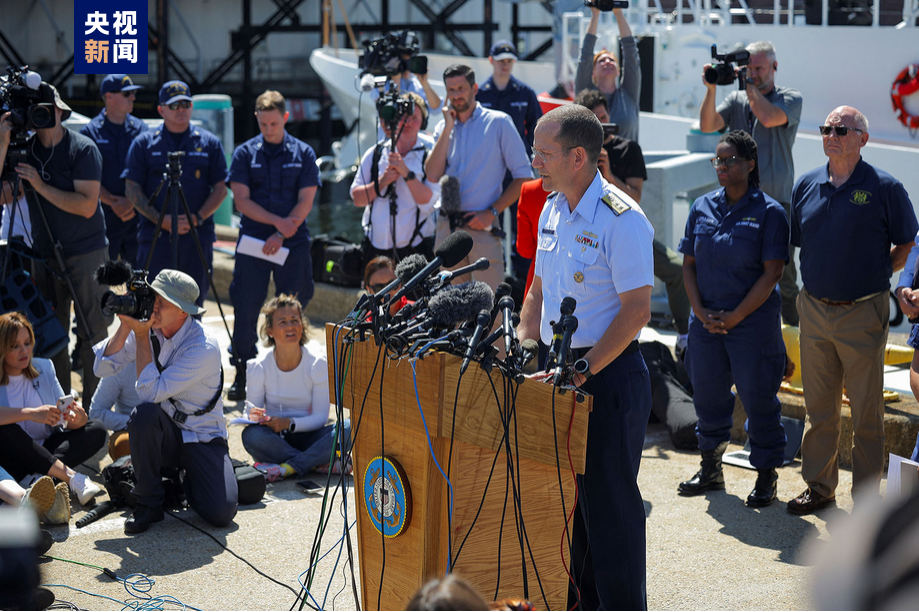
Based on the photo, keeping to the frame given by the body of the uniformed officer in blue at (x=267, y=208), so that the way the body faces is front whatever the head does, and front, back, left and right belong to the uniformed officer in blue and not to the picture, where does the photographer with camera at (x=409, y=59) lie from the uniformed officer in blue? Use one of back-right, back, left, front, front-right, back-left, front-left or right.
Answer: back-left

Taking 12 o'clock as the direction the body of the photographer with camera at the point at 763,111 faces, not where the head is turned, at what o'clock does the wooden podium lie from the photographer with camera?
The wooden podium is roughly at 11 o'clock from the photographer with camera.

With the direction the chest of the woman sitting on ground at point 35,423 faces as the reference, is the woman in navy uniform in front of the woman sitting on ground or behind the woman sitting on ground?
in front

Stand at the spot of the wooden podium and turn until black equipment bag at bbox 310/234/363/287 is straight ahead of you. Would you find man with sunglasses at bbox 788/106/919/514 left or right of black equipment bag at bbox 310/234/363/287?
right

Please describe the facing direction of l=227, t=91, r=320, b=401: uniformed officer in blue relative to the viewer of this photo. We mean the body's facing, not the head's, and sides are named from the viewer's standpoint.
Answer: facing the viewer

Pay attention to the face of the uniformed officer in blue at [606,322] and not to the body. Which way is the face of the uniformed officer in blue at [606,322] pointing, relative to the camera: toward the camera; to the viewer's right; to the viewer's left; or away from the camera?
to the viewer's left

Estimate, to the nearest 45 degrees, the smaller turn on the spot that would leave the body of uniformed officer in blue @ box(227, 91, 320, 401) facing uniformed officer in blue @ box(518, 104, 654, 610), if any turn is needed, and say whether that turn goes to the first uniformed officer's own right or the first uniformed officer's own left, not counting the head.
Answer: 0° — they already face them

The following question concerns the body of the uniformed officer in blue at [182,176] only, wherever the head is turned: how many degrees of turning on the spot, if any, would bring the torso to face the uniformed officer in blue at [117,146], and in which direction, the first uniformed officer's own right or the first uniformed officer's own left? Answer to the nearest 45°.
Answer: approximately 135° to the first uniformed officer's own right

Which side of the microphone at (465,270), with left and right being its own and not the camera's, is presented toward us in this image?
right

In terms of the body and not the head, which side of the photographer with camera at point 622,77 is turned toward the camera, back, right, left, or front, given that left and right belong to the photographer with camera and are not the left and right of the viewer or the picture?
front

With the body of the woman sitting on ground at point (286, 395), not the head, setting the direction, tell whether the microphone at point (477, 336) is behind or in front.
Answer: in front

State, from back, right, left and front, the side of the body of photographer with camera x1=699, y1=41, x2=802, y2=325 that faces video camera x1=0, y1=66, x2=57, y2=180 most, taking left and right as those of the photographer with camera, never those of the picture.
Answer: front
